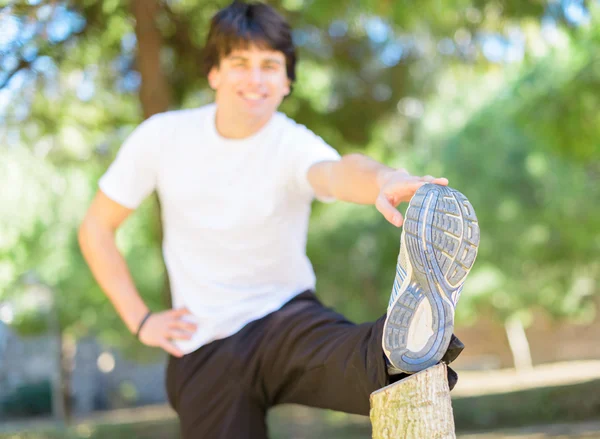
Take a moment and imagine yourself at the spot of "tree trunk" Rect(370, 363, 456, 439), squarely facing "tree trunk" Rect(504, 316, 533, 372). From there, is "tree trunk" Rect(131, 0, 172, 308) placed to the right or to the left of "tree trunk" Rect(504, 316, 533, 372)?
left

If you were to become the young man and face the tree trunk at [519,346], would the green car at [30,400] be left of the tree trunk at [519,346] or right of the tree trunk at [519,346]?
left

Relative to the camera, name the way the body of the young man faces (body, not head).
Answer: toward the camera

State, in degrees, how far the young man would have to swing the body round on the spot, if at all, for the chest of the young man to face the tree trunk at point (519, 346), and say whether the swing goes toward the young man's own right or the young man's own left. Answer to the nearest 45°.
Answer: approximately 180°
